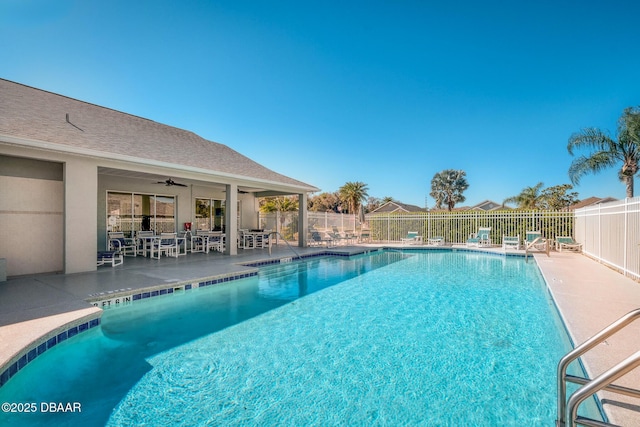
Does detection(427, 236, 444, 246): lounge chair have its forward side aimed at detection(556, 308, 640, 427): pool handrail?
yes

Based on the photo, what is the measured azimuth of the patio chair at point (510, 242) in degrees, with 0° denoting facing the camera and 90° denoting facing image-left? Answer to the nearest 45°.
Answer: approximately 0°

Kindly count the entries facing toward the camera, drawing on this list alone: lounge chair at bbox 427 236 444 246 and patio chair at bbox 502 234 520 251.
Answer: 2

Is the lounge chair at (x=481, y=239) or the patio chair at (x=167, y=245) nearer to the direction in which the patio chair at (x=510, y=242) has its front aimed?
the patio chair

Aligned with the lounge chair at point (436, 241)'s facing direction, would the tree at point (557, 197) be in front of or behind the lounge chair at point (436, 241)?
behind

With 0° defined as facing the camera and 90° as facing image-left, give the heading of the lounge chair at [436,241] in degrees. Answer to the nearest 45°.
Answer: approximately 0°

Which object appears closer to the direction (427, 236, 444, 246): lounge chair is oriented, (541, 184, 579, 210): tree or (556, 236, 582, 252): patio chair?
the patio chair
